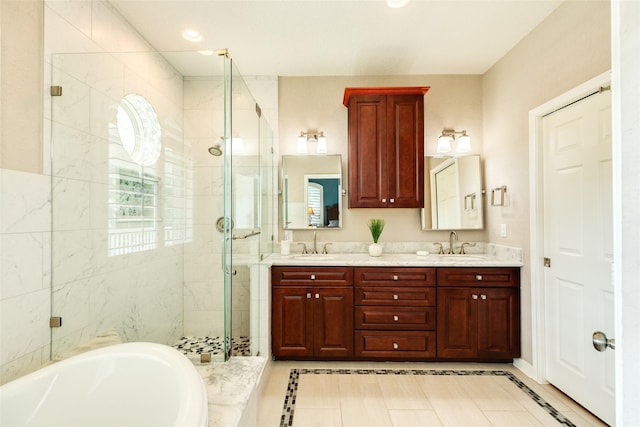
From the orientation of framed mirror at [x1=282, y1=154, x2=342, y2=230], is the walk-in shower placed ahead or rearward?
ahead

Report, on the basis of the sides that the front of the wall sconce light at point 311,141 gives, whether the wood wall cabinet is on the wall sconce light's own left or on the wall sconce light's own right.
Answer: on the wall sconce light's own left

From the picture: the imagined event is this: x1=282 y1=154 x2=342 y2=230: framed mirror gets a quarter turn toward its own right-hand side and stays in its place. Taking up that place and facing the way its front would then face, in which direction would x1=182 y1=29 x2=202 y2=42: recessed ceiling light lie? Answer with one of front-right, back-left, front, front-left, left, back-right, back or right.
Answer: front-left

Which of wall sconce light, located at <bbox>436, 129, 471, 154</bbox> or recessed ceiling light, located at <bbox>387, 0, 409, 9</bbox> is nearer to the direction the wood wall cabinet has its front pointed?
the recessed ceiling light

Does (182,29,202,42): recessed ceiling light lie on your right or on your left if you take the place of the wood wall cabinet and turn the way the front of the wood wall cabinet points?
on your right

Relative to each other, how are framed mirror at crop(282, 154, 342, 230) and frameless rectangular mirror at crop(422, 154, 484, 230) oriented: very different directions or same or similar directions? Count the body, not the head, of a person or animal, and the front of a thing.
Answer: same or similar directions

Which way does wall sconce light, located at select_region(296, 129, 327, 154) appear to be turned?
toward the camera

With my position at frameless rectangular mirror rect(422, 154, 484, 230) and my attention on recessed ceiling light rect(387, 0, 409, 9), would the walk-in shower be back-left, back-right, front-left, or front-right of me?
front-right

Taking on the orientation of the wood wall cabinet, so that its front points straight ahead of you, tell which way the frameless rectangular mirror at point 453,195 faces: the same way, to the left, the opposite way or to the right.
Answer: the same way

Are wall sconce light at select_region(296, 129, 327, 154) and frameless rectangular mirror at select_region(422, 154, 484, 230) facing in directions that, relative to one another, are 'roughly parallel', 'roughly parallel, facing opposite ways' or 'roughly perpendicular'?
roughly parallel

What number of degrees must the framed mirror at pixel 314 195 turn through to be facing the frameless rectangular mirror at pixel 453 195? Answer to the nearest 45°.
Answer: approximately 90° to its left

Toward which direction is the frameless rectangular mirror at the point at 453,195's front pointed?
toward the camera
